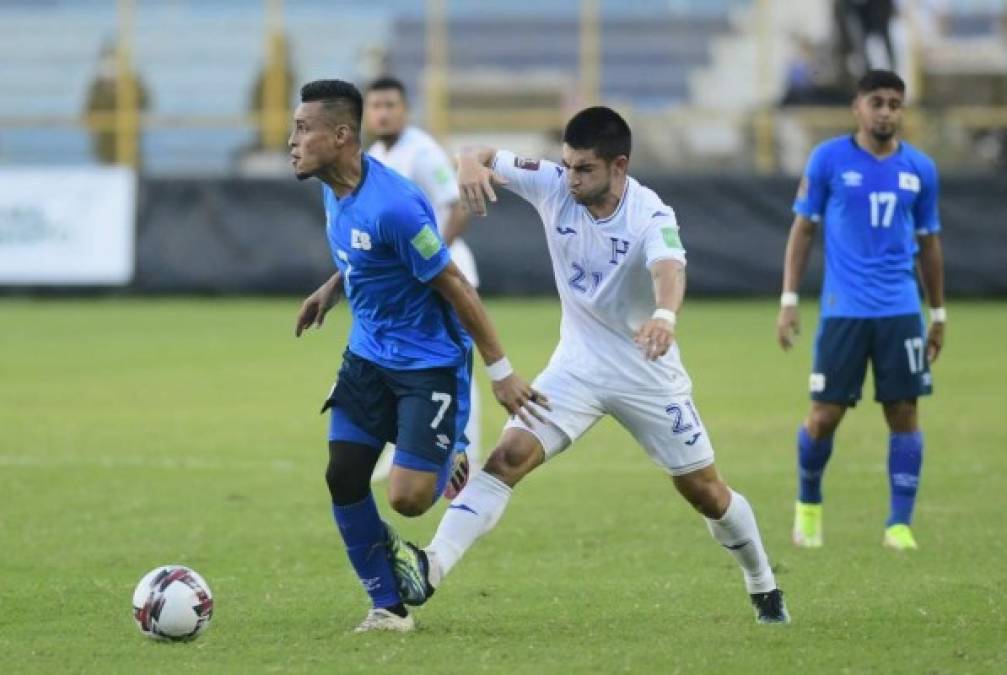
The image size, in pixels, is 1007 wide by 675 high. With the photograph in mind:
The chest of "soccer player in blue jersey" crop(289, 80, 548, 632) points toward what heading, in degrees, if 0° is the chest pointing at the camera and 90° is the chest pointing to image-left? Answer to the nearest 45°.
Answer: approximately 45°

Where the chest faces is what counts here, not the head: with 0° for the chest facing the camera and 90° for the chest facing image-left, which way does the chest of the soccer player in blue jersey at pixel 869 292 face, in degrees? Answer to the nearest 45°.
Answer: approximately 0°

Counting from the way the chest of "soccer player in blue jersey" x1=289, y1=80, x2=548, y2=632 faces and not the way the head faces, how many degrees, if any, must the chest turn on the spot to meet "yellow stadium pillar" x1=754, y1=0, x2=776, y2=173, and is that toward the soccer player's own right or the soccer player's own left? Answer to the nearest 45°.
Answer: approximately 135° to the soccer player's own right

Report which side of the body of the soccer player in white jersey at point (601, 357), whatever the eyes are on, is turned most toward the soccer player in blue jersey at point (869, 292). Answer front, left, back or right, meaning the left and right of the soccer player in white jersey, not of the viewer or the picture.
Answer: back

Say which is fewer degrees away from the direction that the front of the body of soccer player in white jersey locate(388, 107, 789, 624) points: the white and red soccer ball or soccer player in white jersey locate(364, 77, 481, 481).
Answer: the white and red soccer ball

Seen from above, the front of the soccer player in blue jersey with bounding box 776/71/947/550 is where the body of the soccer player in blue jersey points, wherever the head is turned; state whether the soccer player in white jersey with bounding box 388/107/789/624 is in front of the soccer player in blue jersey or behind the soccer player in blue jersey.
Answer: in front

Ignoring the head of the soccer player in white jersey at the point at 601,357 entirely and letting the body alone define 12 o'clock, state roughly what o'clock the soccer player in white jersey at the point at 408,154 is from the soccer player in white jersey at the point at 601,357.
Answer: the soccer player in white jersey at the point at 408,154 is roughly at 4 o'clock from the soccer player in white jersey at the point at 601,357.

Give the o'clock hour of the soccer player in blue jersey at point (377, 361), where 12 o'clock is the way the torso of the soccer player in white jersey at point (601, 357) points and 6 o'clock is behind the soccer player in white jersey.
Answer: The soccer player in blue jersey is roughly at 1 o'clock from the soccer player in white jersey.

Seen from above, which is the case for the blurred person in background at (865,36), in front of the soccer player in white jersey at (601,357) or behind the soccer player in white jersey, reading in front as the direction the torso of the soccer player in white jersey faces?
behind

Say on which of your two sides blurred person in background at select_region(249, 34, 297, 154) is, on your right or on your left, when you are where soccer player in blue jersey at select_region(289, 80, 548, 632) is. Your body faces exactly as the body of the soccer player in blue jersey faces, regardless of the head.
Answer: on your right

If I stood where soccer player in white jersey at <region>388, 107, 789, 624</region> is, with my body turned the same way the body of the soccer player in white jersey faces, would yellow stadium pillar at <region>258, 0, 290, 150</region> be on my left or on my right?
on my right

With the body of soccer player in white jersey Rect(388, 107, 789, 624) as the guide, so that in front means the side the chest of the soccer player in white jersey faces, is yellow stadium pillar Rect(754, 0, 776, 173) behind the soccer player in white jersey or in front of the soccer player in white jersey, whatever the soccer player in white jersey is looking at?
behind
